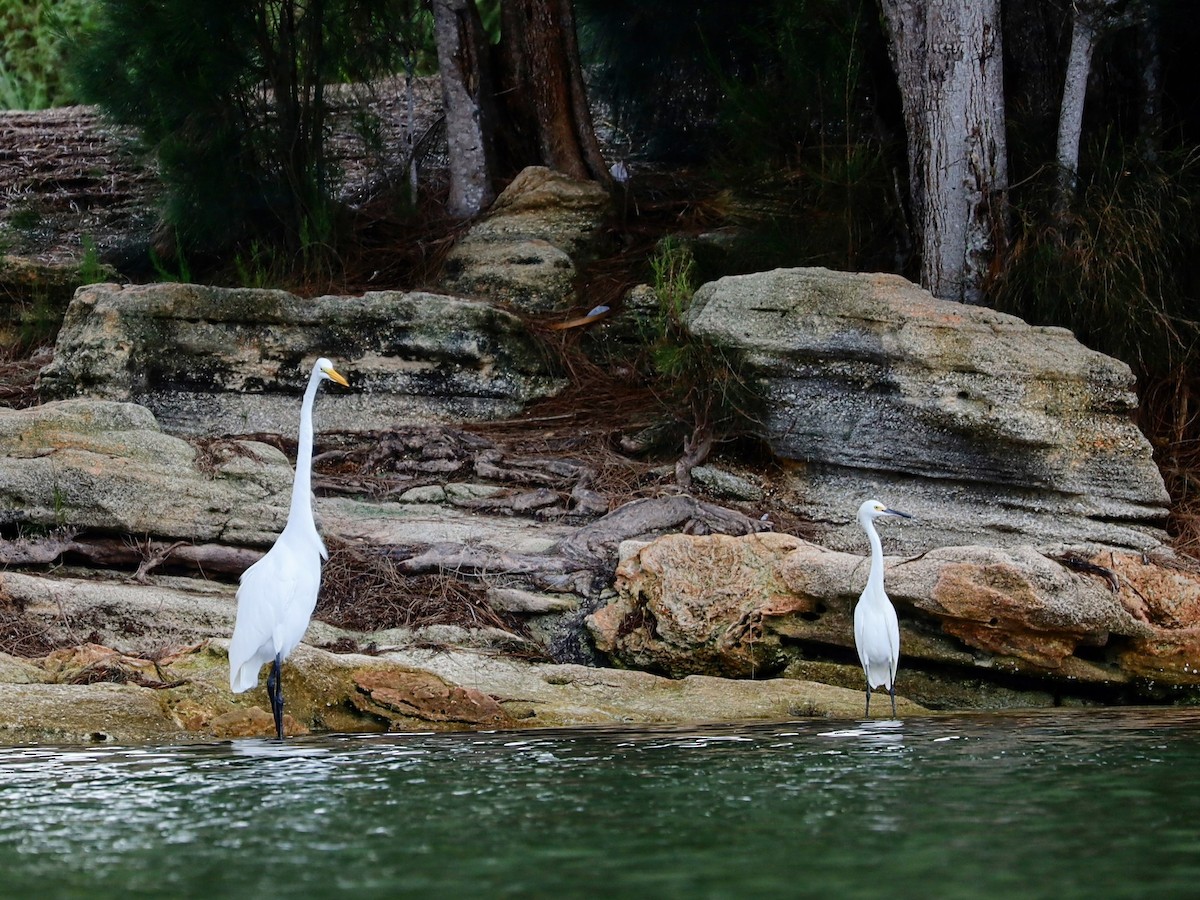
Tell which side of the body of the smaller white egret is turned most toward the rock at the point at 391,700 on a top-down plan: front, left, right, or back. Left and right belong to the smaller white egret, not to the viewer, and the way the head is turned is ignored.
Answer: right

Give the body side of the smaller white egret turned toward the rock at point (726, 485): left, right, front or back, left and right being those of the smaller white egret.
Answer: back

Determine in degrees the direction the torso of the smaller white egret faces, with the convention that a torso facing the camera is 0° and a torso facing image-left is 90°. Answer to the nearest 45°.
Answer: approximately 0°

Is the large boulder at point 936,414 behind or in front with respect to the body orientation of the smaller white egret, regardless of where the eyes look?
behind

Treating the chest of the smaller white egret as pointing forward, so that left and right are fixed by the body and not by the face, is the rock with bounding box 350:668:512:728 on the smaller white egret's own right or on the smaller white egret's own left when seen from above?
on the smaller white egret's own right

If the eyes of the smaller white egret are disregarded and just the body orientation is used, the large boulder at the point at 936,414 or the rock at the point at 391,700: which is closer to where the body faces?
the rock

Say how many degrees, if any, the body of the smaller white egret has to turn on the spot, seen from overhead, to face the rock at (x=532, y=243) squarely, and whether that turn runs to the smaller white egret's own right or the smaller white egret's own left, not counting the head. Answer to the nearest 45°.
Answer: approximately 135° to the smaller white egret's own right
